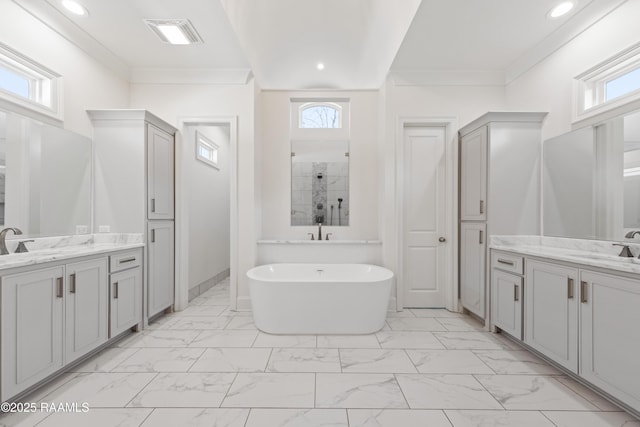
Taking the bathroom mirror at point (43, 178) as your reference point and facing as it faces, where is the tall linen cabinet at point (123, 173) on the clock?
The tall linen cabinet is roughly at 10 o'clock from the bathroom mirror.

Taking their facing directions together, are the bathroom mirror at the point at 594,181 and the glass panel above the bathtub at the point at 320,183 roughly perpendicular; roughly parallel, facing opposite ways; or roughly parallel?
roughly perpendicular

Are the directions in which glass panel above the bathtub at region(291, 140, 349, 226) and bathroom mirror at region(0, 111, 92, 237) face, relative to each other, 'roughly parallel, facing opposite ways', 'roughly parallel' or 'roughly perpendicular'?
roughly perpendicular

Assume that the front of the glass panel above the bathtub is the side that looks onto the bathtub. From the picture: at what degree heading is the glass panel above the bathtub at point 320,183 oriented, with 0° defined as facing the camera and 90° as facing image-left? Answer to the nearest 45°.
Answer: approximately 0°
